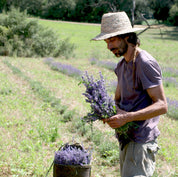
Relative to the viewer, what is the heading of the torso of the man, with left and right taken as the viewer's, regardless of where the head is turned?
facing the viewer and to the left of the viewer

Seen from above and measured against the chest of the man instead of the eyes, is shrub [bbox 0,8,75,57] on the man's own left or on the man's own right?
on the man's own right

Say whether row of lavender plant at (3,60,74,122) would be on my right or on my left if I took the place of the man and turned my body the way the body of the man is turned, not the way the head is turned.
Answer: on my right

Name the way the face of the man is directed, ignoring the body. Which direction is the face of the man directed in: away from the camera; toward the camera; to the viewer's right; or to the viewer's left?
to the viewer's left

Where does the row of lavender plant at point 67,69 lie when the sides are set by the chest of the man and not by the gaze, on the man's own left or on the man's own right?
on the man's own right

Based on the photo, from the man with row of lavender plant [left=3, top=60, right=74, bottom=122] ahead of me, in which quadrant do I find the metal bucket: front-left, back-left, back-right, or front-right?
front-left
